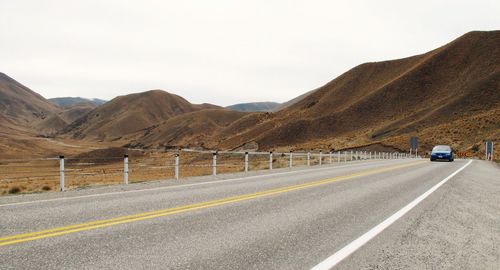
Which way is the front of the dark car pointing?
toward the camera
